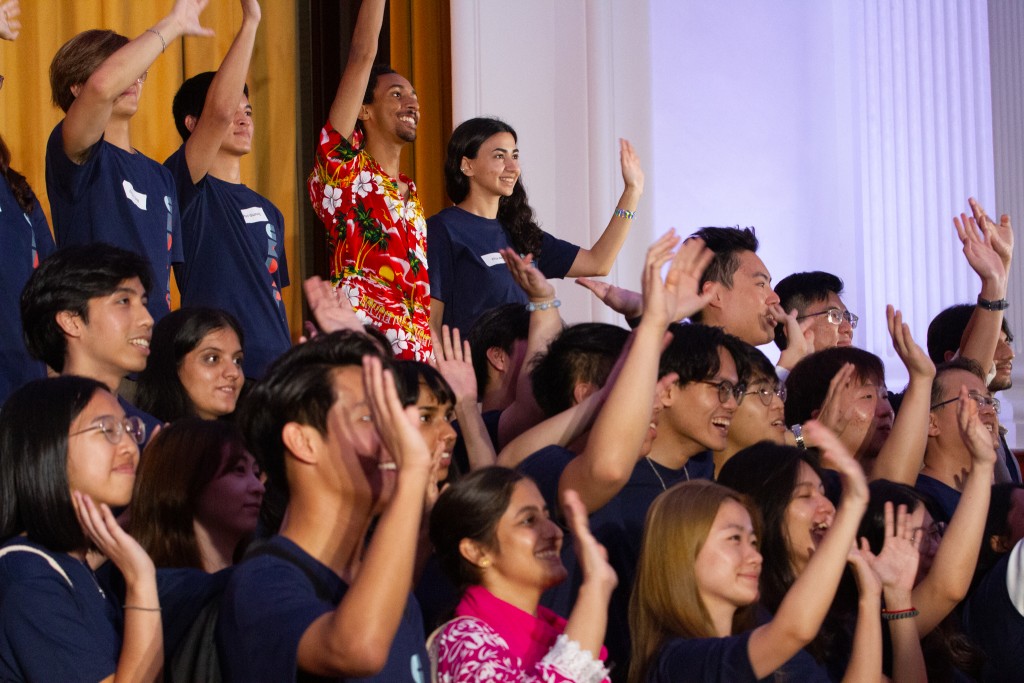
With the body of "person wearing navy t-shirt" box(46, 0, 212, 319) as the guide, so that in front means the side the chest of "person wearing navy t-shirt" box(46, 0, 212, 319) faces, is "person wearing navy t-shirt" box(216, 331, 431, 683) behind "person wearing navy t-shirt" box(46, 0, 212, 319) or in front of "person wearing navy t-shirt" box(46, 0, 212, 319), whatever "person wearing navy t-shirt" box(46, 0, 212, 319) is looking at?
in front

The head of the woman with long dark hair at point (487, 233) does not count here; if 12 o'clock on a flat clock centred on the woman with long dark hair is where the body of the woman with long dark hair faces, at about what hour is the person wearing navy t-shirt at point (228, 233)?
The person wearing navy t-shirt is roughly at 3 o'clock from the woman with long dark hair.

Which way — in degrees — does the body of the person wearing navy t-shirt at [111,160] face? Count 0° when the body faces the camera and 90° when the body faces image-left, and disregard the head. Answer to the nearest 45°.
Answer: approximately 315°

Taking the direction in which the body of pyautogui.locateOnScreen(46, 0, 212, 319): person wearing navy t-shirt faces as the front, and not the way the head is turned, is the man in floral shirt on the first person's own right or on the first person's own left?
on the first person's own left

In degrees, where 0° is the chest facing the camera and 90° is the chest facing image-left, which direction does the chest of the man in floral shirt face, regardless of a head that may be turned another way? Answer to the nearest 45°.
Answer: approximately 315°
